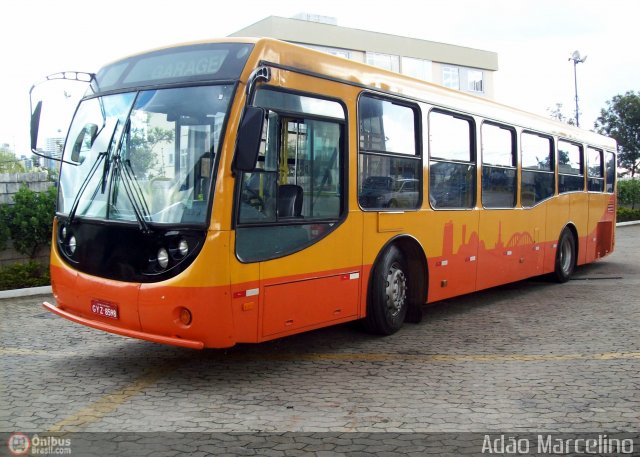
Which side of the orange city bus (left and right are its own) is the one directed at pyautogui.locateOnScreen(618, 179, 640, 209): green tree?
back

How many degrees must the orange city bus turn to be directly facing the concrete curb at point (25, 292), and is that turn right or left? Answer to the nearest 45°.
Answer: approximately 90° to its right

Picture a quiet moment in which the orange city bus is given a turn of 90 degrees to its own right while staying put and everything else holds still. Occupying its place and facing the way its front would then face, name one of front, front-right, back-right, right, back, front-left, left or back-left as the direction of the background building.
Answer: front-right

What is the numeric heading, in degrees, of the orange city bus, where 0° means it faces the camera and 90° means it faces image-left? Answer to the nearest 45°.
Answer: approximately 45°

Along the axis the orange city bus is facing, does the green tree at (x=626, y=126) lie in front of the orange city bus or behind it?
behind

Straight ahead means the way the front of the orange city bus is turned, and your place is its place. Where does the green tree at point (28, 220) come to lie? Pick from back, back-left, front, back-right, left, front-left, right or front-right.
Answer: right
